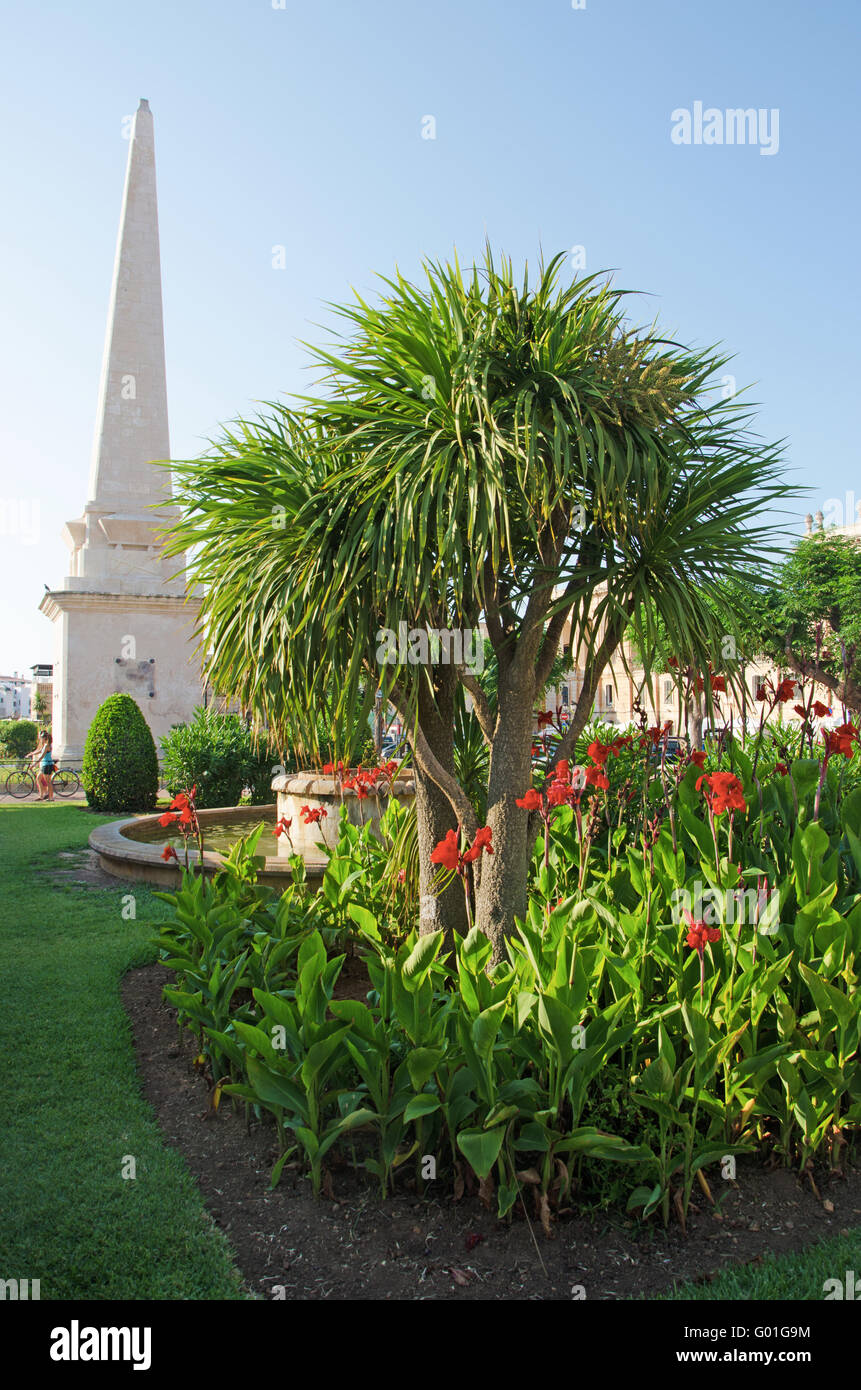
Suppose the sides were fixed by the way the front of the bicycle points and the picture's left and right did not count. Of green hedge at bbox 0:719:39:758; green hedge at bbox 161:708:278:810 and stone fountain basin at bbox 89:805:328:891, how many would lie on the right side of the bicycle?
1
